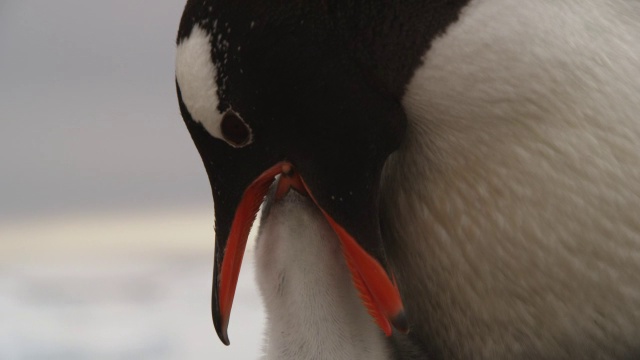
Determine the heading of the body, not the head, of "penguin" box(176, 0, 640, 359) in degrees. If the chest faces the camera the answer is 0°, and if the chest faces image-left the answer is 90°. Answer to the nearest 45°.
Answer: approximately 90°
